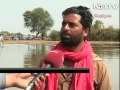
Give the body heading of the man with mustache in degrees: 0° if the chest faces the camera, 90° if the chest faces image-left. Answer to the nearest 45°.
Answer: approximately 45°

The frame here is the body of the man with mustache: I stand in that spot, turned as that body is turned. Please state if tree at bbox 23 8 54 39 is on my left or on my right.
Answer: on my right

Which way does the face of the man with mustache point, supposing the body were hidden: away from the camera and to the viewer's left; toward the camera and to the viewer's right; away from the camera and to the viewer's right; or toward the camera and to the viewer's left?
toward the camera and to the viewer's left

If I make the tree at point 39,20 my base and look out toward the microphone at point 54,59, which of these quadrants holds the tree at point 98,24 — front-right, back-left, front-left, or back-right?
front-left

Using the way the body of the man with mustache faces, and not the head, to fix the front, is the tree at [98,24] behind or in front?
behind
